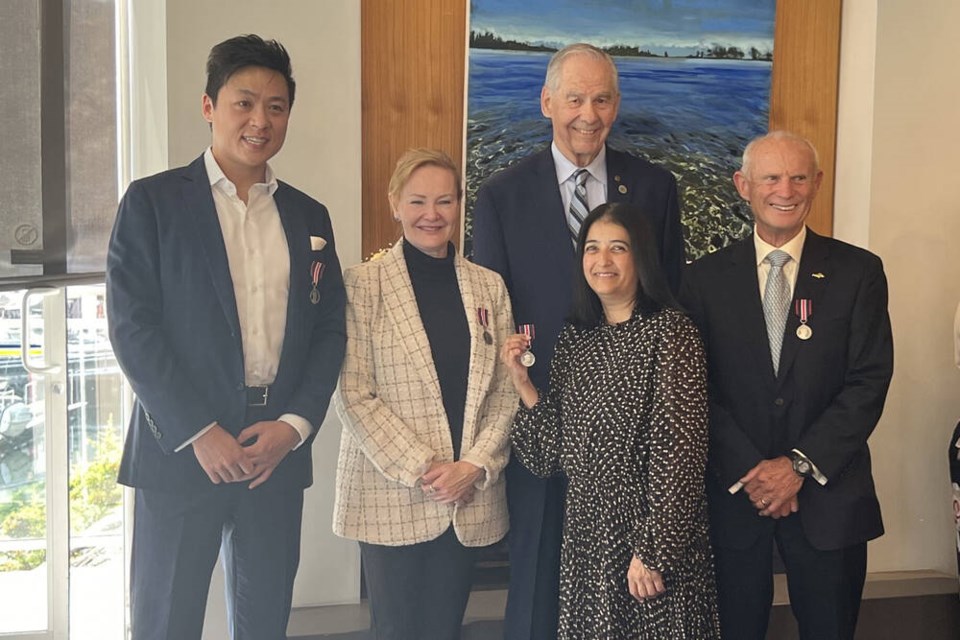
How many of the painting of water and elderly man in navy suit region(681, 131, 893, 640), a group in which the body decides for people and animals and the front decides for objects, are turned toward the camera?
2

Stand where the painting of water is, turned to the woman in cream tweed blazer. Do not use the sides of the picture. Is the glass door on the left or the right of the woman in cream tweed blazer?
right

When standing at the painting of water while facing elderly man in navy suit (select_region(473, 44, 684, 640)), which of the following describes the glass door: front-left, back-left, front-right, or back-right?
front-right

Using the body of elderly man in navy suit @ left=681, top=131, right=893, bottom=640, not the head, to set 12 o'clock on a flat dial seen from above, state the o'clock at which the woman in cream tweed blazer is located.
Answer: The woman in cream tweed blazer is roughly at 2 o'clock from the elderly man in navy suit.

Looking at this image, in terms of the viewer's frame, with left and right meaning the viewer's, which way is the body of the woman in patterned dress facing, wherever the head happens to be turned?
facing the viewer and to the left of the viewer

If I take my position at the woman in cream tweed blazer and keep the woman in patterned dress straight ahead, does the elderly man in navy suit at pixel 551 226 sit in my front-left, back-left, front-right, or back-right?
front-left

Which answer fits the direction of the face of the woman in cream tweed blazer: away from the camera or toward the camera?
toward the camera

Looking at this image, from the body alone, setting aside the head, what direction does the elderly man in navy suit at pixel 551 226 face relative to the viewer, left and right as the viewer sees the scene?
facing the viewer

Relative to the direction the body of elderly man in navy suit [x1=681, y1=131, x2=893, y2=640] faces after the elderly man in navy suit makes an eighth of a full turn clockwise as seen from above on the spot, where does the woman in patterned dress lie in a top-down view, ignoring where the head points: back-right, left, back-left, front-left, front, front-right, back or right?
front

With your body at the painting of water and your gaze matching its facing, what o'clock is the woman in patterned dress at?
The woman in patterned dress is roughly at 12 o'clock from the painting of water.

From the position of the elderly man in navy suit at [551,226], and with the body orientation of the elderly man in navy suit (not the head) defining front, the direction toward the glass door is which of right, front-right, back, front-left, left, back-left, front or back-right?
right

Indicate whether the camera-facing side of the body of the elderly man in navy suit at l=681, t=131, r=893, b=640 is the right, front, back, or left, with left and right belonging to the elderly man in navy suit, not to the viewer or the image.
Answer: front

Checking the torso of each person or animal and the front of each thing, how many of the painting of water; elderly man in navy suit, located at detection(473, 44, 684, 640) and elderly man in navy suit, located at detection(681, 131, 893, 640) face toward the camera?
3

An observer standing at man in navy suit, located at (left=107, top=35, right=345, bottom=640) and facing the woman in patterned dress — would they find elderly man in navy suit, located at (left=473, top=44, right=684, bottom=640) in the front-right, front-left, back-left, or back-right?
front-left

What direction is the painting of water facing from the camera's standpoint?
toward the camera
